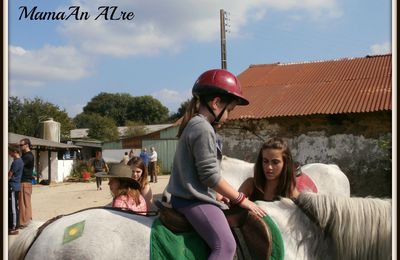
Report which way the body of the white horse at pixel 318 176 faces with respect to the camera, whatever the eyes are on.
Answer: to the viewer's left

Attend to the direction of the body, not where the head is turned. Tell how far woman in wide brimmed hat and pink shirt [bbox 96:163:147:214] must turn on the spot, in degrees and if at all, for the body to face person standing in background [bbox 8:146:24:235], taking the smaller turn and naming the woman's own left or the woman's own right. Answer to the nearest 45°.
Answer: approximately 45° to the woman's own right

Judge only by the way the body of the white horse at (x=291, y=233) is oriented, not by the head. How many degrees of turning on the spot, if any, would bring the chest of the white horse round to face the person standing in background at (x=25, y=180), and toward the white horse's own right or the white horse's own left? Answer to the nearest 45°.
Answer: approximately 135° to the white horse's own left

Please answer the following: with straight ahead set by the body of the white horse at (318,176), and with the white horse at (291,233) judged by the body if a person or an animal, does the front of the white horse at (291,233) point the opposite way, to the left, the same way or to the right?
the opposite way

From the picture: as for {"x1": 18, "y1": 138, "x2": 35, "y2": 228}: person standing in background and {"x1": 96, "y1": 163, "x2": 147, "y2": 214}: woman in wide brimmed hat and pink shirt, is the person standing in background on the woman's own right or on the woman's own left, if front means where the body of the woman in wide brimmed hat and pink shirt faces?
on the woman's own right

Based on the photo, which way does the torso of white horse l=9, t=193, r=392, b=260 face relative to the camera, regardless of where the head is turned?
to the viewer's right

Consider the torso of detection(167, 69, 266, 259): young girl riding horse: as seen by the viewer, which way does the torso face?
to the viewer's right

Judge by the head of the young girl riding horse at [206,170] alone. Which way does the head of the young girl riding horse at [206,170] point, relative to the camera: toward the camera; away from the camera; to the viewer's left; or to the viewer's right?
to the viewer's right

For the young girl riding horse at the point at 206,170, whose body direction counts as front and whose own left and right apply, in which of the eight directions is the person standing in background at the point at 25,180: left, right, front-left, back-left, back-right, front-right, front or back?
back-left

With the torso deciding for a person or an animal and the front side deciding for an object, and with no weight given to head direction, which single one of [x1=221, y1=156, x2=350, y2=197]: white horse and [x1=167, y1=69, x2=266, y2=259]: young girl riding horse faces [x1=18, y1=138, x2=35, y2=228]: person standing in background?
the white horse
